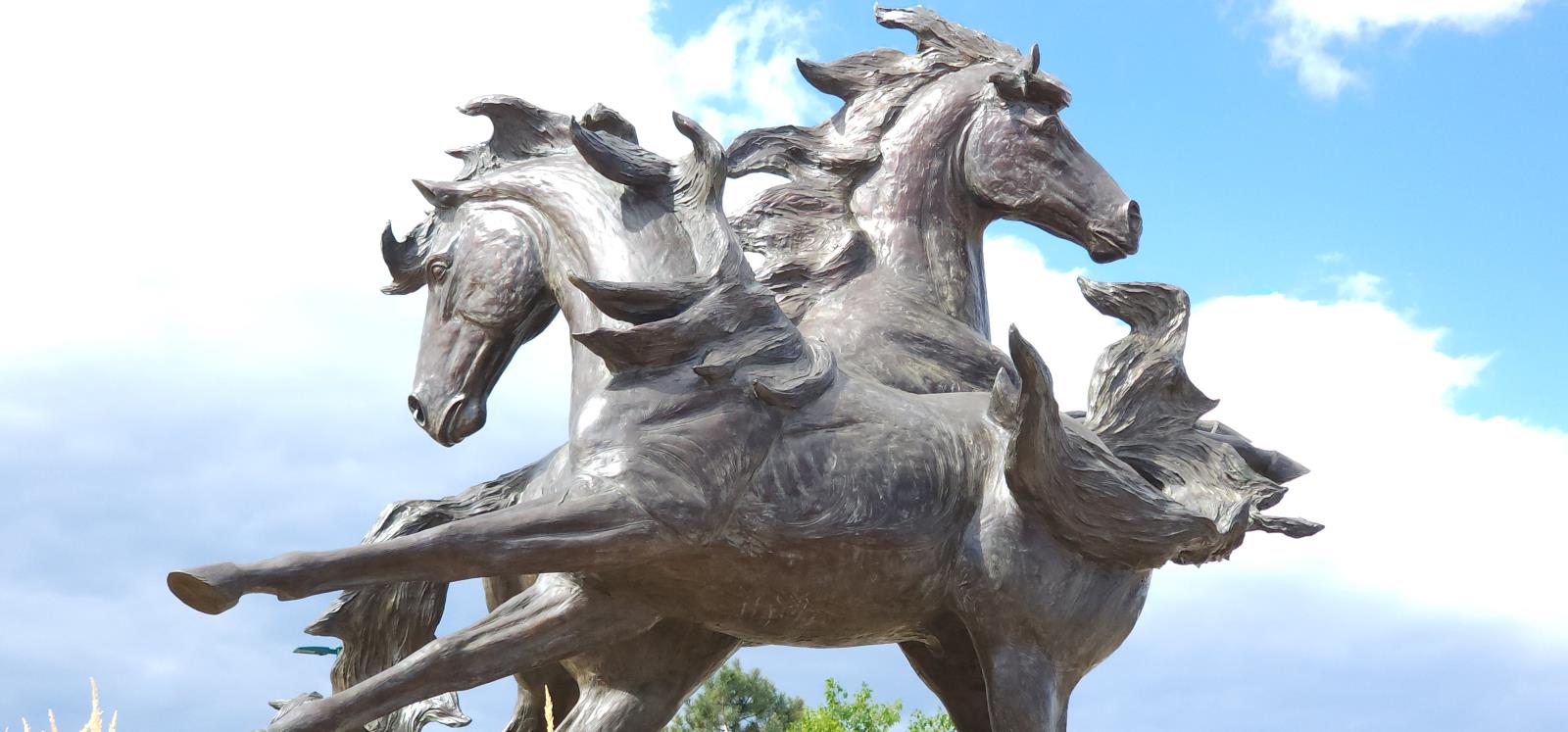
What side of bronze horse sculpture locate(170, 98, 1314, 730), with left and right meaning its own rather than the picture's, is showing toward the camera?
left

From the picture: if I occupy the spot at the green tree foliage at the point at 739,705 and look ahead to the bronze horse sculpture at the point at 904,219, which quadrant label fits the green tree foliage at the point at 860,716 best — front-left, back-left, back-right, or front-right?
front-left

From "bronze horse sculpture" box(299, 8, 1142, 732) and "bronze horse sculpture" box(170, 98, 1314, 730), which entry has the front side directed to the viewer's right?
"bronze horse sculpture" box(299, 8, 1142, 732)

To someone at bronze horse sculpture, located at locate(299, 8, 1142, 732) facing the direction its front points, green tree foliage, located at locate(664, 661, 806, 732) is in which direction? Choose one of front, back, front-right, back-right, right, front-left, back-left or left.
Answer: left

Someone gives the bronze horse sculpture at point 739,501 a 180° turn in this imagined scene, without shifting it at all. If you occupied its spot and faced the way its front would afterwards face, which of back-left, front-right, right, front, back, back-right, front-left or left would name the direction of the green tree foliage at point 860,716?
left

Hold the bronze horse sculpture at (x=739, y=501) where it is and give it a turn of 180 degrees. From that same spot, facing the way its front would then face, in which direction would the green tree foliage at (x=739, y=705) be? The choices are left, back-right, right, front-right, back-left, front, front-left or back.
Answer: left

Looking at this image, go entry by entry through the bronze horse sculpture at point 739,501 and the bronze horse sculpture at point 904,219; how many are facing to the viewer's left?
1

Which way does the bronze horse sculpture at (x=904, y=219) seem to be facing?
to the viewer's right

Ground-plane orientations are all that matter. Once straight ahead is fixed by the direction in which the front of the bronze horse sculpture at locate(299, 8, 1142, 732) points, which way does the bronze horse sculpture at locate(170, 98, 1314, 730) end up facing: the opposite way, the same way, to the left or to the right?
the opposite way

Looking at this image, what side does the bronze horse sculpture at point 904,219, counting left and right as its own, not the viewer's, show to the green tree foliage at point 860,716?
left
